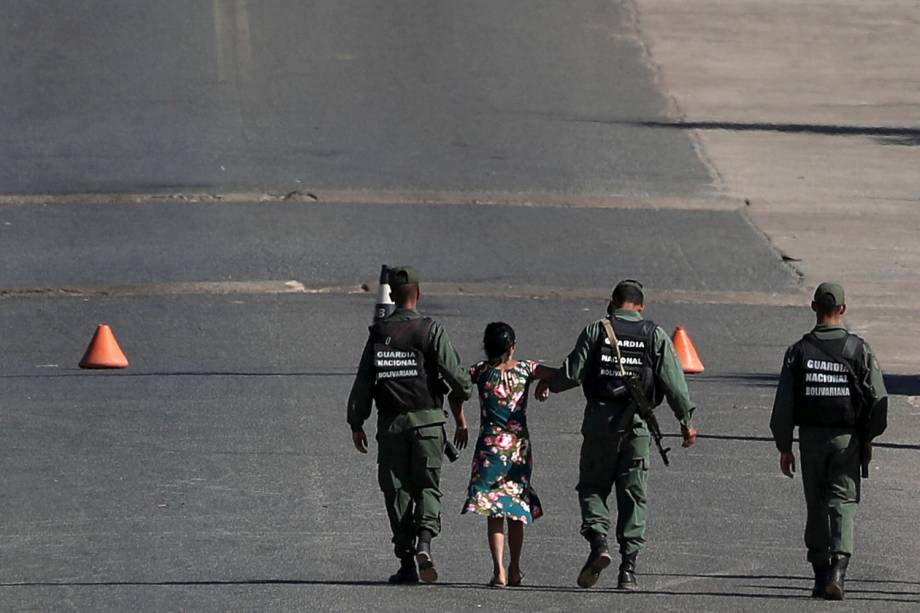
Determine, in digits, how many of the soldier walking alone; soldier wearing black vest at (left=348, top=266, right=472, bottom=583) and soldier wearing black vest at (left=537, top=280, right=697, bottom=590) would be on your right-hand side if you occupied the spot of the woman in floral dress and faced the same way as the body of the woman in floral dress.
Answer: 2

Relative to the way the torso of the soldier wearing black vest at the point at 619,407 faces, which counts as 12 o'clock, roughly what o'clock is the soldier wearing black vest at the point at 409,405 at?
the soldier wearing black vest at the point at 409,405 is roughly at 9 o'clock from the soldier wearing black vest at the point at 619,407.

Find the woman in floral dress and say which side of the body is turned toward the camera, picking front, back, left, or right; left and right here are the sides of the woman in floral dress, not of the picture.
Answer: back

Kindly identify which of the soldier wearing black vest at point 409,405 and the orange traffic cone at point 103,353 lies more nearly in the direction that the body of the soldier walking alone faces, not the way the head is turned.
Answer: the orange traffic cone

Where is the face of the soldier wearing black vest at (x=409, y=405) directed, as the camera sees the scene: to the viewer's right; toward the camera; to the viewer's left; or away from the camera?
away from the camera

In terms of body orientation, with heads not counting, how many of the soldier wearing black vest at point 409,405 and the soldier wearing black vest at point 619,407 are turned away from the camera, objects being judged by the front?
2

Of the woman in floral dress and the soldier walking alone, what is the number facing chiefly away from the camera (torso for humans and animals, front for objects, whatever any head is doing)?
2

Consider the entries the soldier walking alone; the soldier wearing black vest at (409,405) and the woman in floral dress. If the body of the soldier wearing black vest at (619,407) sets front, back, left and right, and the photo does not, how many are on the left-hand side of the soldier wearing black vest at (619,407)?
2

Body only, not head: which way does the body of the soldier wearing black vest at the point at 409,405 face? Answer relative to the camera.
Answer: away from the camera

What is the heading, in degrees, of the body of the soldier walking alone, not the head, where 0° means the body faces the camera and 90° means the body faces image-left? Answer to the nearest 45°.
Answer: approximately 180°
